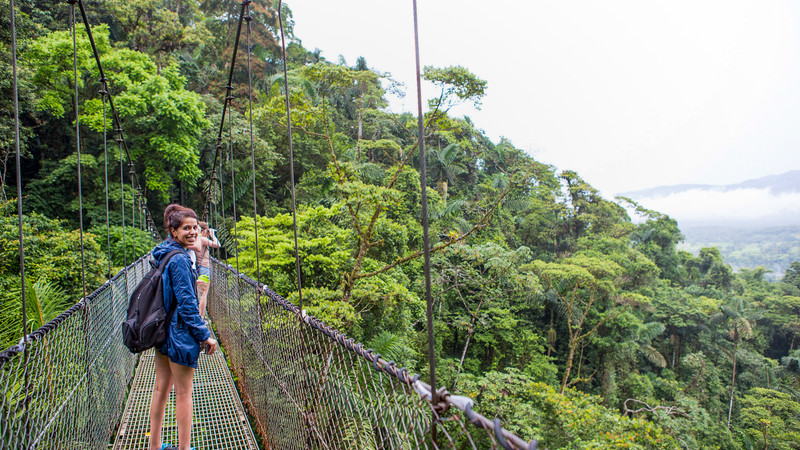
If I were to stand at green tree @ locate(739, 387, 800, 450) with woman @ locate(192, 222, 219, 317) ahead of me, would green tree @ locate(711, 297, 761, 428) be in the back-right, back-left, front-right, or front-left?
back-right

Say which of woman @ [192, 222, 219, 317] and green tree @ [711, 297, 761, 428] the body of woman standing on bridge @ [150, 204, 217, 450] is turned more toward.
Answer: the green tree

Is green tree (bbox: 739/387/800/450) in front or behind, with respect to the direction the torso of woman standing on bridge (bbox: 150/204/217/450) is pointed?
in front

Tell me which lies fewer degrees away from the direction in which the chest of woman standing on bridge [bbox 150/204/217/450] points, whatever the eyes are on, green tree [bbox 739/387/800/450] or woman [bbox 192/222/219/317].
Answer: the green tree

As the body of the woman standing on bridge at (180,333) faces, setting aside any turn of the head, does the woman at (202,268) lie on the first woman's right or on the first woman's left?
on the first woman's left

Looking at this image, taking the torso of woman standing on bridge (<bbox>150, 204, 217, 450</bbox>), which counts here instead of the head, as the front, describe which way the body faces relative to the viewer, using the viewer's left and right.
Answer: facing to the right of the viewer
